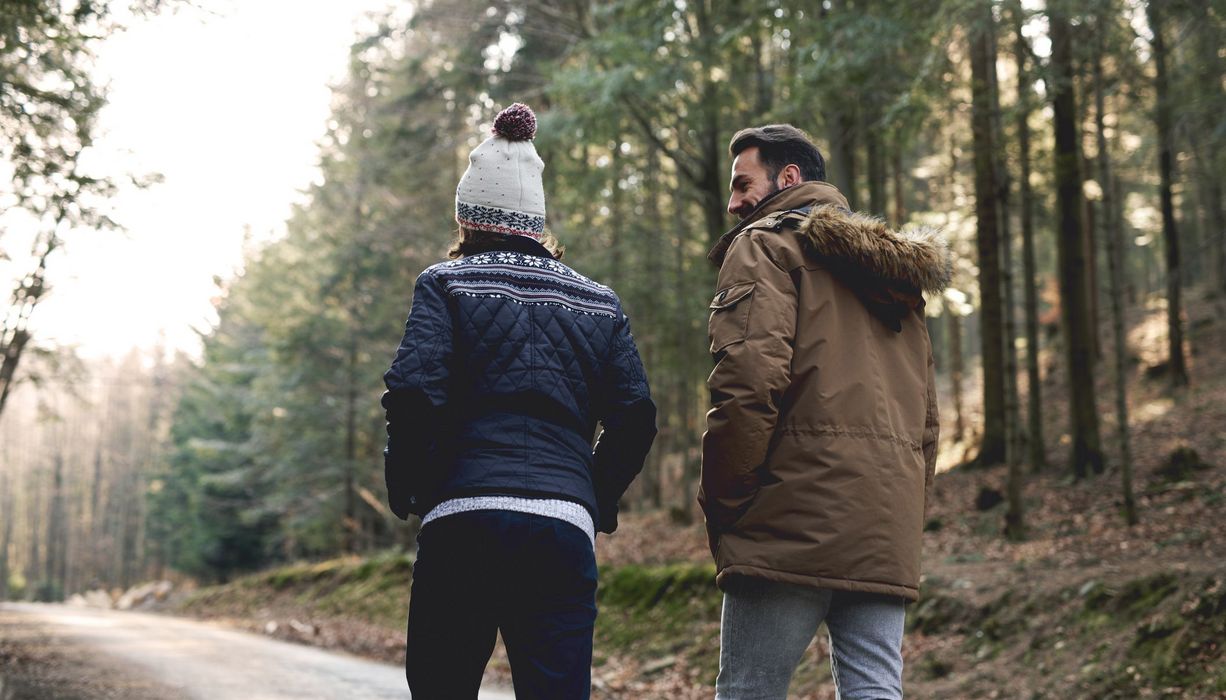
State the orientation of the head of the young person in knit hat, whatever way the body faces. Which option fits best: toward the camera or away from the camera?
away from the camera

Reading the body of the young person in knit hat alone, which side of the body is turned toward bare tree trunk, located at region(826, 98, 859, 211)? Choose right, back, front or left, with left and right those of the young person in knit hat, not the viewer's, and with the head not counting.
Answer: front

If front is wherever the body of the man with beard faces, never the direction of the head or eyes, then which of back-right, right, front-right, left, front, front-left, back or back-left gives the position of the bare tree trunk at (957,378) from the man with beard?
front-right

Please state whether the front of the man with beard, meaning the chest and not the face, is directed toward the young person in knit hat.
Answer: no

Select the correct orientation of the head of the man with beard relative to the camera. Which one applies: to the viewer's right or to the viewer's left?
to the viewer's left

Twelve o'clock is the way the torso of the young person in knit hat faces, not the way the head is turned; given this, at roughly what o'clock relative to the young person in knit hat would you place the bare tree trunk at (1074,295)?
The bare tree trunk is roughly at 1 o'clock from the young person in knit hat.

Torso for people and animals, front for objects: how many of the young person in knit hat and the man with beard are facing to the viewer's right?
0

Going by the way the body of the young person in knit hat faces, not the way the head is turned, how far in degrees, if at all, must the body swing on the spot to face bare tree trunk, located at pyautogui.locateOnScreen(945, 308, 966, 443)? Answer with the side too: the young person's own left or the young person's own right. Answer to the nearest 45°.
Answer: approximately 45° to the young person's own right

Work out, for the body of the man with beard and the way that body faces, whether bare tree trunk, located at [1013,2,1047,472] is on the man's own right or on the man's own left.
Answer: on the man's own right

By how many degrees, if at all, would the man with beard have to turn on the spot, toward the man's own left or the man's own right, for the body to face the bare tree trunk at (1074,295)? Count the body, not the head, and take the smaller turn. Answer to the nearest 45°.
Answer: approximately 45° to the man's own right

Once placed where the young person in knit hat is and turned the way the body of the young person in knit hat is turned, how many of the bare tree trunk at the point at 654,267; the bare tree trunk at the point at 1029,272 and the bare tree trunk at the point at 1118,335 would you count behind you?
0

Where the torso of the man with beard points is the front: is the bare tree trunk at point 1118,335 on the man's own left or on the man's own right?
on the man's own right

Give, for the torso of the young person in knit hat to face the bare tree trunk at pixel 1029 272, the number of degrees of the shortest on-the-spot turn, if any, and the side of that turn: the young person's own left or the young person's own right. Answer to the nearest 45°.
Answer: approximately 45° to the young person's own right

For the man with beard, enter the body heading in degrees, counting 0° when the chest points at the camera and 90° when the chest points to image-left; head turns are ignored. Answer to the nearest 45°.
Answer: approximately 135°

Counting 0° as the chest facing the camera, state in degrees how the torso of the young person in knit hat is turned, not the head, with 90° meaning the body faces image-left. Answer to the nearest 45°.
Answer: approximately 180°

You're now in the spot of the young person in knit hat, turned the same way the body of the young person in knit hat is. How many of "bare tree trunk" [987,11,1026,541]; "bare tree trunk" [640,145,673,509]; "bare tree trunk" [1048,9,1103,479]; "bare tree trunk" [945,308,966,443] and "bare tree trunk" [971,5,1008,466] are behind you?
0
